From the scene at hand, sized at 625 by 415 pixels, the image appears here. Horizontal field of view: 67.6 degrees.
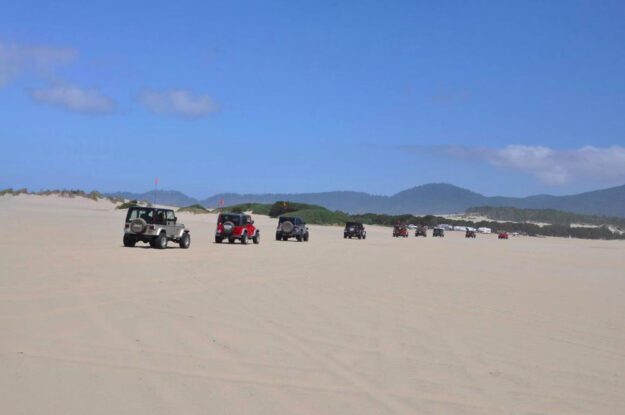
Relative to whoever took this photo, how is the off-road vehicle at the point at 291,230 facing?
facing away from the viewer and to the right of the viewer

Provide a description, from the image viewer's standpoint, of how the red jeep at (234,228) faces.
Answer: facing away from the viewer and to the right of the viewer

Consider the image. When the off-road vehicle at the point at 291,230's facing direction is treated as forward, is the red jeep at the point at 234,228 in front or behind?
behind

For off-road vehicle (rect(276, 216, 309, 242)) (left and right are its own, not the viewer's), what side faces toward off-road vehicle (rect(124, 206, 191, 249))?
back

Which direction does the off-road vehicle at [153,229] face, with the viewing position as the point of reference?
facing away from the viewer and to the right of the viewer

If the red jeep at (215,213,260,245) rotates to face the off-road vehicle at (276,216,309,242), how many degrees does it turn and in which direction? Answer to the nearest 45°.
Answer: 0° — it already faces it
